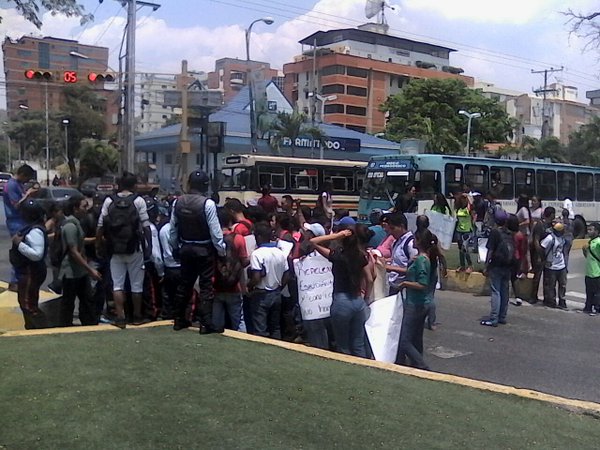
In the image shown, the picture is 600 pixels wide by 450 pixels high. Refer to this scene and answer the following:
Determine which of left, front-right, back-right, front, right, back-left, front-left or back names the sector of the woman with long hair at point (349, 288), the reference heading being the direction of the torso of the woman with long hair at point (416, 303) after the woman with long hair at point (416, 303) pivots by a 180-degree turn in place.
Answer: back-right

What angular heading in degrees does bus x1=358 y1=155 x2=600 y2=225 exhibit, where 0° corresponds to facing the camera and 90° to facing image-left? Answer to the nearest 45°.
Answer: approximately 45°

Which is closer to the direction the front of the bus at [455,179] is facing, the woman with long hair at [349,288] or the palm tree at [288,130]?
the woman with long hair

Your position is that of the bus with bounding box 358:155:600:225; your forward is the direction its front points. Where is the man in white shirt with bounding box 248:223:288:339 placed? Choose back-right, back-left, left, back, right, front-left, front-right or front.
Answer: front-left

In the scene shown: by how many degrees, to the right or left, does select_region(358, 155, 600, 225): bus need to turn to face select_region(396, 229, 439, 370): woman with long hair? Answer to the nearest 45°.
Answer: approximately 45° to its left

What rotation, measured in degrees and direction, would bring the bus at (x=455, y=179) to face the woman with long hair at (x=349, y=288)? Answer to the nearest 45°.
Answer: approximately 45° to its left

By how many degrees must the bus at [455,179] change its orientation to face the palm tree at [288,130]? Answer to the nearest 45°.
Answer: approximately 90° to its right

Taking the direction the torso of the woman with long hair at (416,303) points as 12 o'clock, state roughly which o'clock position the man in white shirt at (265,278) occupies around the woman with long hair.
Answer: The man in white shirt is roughly at 12 o'clock from the woman with long hair.

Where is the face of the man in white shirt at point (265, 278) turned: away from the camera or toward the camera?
away from the camera

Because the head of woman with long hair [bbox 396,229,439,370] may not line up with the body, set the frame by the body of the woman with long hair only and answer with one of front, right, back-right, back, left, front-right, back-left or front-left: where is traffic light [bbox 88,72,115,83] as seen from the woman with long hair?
front-right

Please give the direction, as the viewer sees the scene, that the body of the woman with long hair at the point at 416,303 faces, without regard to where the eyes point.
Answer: to the viewer's left

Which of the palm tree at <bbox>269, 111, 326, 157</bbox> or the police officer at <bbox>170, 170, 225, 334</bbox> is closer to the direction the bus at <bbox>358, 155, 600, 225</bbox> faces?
the police officer
